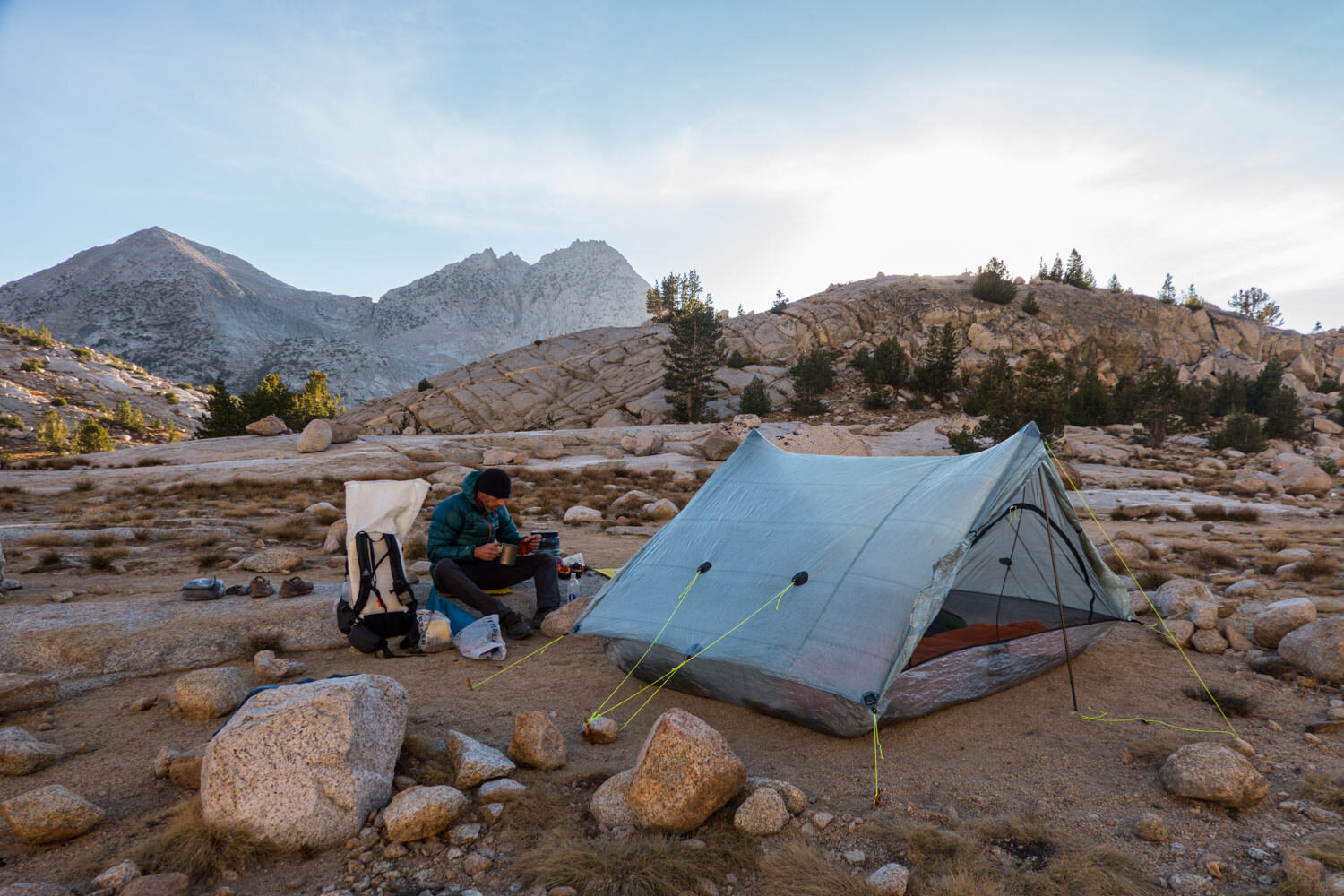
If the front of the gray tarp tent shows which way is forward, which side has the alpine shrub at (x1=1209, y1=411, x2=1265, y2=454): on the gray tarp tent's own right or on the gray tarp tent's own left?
on the gray tarp tent's own left

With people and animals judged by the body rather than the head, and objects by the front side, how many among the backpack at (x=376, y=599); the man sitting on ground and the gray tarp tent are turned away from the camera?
1

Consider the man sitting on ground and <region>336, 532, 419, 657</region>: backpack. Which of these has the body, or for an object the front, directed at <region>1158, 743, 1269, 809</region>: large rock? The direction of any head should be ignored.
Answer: the man sitting on ground

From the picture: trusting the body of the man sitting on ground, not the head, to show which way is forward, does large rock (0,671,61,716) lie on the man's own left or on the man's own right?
on the man's own right

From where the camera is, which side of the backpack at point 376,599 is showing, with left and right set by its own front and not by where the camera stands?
back

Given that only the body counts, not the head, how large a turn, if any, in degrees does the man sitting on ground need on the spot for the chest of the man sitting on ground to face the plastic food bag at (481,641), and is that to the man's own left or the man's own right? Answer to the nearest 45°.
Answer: approximately 45° to the man's own right

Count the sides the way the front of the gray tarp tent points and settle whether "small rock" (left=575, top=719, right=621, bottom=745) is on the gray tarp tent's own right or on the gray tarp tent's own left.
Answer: on the gray tarp tent's own right

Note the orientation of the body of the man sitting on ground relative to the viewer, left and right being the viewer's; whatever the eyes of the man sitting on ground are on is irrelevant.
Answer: facing the viewer and to the right of the viewer

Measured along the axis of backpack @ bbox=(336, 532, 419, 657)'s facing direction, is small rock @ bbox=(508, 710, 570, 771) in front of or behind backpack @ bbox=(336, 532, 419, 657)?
behind

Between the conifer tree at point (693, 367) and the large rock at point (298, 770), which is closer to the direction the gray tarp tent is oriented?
the large rock

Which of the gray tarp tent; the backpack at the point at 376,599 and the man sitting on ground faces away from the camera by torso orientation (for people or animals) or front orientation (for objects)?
the backpack
